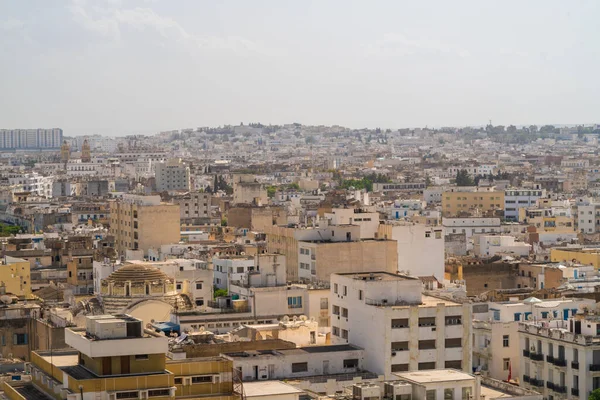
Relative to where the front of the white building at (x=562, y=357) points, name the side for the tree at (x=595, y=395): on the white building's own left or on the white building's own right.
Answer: on the white building's own left

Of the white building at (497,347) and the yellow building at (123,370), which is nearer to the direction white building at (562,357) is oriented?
the yellow building

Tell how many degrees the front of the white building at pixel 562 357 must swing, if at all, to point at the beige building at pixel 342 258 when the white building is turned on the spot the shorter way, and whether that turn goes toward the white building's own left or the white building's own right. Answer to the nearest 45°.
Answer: approximately 90° to the white building's own right

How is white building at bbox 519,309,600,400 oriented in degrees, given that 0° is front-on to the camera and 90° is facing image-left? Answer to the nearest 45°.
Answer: approximately 45°
